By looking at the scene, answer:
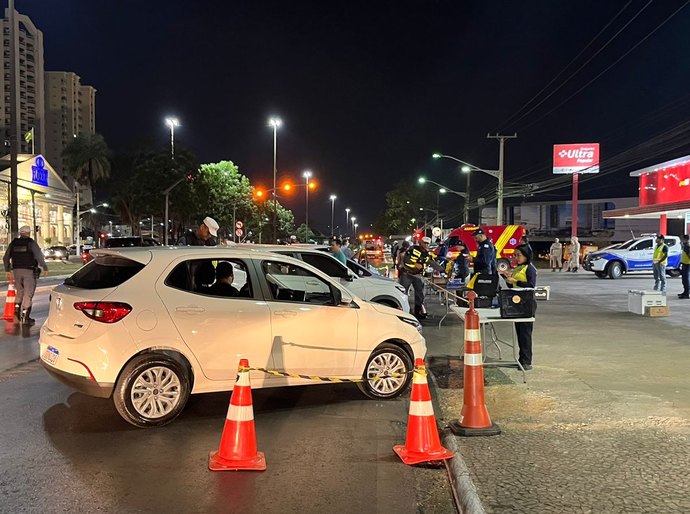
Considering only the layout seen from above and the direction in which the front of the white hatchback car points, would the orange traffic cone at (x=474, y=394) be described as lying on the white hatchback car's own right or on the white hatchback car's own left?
on the white hatchback car's own right

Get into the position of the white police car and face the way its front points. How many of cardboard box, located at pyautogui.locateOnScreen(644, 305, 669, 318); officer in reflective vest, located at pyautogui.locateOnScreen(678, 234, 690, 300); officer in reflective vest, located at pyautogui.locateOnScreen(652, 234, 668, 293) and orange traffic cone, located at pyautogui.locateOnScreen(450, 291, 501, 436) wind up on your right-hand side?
0

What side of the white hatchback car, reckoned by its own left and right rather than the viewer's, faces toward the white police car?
front

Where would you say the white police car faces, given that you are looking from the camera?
facing the viewer and to the left of the viewer

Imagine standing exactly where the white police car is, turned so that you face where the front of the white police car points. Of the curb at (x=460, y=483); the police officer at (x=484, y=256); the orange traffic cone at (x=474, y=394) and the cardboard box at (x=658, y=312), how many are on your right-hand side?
0

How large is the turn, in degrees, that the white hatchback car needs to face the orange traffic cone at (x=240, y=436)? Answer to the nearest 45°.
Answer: approximately 135° to its right

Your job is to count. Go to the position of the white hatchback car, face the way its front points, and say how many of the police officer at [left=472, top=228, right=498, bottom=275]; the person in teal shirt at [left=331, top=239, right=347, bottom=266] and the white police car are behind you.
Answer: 0

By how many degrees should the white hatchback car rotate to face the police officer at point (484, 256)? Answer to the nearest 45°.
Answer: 0° — it already faces them

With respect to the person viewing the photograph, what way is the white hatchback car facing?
facing away from the viewer and to the right of the viewer

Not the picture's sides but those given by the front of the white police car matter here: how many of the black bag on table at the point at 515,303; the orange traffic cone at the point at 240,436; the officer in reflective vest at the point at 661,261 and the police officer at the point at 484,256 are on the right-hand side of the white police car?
0

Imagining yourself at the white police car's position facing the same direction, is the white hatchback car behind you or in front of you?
in front

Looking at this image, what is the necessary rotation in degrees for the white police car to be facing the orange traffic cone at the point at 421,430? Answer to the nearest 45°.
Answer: approximately 45° to its left

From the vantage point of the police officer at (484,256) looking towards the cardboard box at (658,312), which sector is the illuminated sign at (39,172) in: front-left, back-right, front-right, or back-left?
back-left

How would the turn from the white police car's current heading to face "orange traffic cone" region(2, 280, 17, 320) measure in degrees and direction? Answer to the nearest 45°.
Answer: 0° — it already faces it

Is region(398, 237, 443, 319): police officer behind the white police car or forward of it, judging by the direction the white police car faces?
forward

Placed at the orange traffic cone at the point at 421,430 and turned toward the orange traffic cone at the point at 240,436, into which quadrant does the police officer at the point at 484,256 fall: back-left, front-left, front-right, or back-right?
back-right

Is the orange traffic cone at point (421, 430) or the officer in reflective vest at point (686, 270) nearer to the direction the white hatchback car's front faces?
the officer in reflective vest
